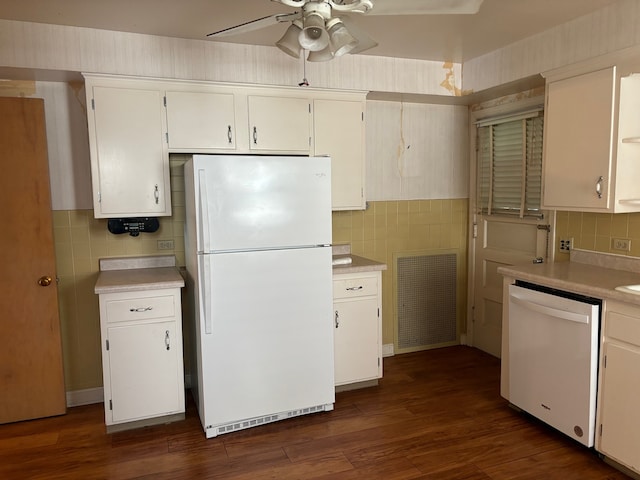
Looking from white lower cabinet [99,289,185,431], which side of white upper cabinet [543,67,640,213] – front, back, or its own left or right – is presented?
front

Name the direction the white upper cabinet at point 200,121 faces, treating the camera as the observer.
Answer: facing the viewer

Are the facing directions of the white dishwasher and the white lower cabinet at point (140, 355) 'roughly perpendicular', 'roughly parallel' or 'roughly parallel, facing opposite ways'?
roughly perpendicular

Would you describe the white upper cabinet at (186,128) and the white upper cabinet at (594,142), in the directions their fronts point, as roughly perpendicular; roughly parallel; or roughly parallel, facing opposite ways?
roughly perpendicular

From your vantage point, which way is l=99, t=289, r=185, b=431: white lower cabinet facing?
toward the camera

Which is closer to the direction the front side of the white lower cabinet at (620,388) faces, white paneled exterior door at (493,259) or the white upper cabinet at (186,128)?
the white upper cabinet

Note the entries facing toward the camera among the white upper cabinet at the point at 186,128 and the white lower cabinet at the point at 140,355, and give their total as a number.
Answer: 2

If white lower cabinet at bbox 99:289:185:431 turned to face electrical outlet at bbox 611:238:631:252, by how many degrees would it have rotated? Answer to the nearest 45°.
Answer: approximately 90° to its left

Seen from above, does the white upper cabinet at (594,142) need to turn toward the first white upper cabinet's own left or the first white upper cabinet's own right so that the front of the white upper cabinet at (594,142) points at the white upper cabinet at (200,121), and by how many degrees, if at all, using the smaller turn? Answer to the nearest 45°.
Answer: approximately 45° to the first white upper cabinet's own right

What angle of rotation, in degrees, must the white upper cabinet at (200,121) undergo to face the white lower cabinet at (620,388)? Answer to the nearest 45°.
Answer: approximately 45° to its left

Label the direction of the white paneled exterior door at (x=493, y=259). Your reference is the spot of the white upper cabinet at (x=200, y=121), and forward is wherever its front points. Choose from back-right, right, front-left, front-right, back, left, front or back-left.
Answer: left

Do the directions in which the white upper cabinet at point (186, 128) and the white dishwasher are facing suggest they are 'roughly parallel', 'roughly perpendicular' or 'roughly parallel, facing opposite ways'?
roughly perpendicular

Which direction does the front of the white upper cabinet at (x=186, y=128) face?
toward the camera

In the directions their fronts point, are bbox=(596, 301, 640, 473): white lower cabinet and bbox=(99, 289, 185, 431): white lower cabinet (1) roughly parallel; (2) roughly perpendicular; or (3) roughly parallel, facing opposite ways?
roughly perpendicular

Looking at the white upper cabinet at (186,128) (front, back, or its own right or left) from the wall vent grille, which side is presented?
left
